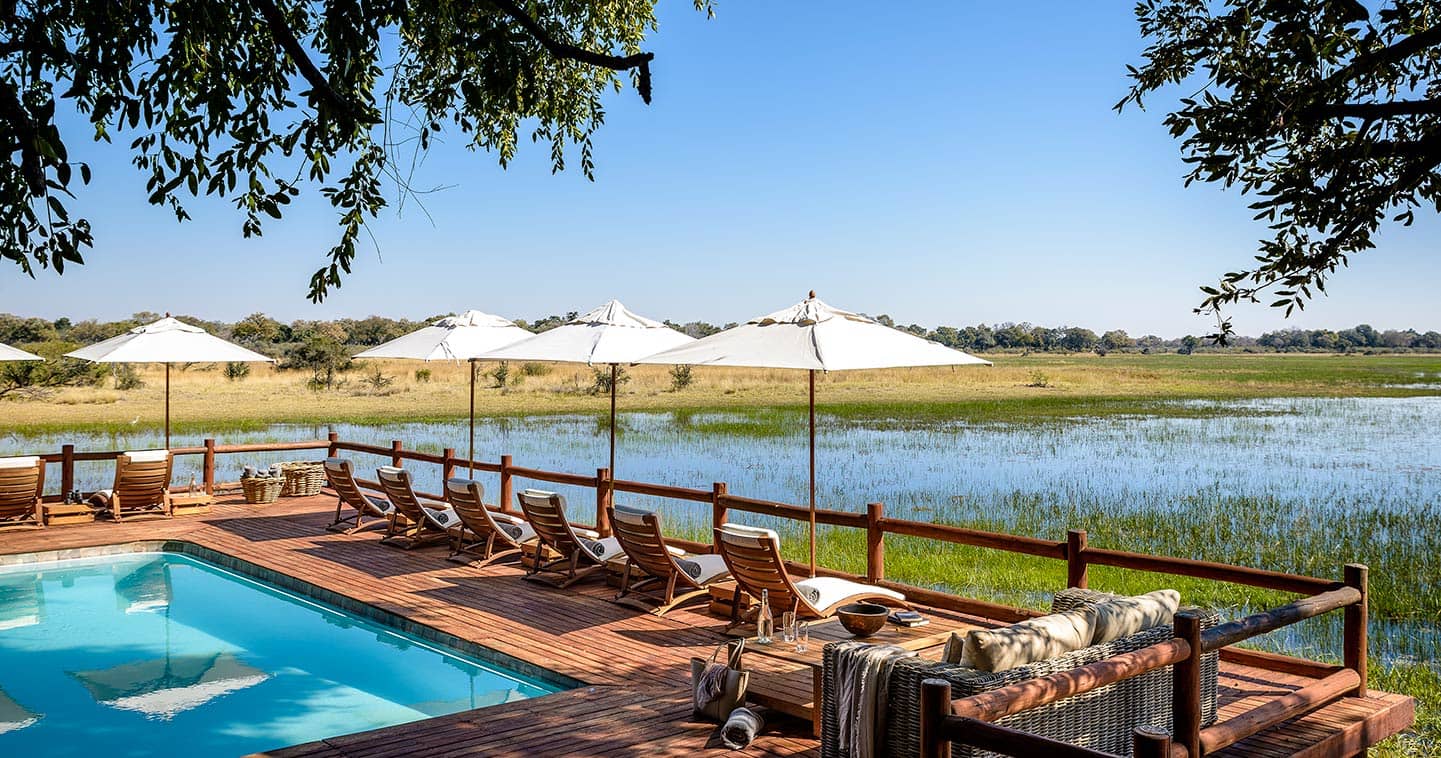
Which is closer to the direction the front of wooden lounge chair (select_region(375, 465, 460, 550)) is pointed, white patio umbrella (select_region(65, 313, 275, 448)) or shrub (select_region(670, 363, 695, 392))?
the shrub

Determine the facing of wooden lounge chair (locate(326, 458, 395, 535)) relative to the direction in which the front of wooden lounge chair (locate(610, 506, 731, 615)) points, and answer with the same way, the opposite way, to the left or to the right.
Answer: the same way

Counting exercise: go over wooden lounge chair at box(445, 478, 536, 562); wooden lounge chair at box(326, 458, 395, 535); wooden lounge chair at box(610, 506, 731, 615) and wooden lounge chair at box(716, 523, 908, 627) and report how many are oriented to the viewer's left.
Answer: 0

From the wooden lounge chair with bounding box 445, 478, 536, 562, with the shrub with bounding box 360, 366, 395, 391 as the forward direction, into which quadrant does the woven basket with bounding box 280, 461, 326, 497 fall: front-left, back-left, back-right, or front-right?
front-left

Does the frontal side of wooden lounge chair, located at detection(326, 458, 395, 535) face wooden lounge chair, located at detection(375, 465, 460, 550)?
no

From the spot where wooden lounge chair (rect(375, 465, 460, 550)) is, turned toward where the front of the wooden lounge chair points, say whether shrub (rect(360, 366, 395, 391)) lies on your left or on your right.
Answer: on your left

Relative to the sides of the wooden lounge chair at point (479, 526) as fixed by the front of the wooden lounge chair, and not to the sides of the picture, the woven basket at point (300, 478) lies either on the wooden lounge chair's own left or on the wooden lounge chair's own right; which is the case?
on the wooden lounge chair's own left

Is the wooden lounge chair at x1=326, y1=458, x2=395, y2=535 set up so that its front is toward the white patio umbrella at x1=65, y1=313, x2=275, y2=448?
no

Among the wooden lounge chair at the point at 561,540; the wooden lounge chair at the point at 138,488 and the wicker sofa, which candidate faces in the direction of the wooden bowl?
the wicker sofa

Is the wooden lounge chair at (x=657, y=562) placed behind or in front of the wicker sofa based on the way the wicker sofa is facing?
in front

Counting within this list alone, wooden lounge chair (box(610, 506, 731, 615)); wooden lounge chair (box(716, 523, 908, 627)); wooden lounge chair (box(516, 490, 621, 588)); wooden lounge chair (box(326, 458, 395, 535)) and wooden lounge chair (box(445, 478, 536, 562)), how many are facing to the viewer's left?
0

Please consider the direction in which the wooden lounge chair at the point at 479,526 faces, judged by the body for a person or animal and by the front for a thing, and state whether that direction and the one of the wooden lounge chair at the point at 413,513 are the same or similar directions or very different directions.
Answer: same or similar directions

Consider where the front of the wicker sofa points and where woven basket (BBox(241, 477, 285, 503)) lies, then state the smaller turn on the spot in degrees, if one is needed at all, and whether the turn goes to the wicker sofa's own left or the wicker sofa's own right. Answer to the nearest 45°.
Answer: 0° — it already faces it

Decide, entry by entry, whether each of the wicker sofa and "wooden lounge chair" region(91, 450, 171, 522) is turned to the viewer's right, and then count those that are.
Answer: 0
